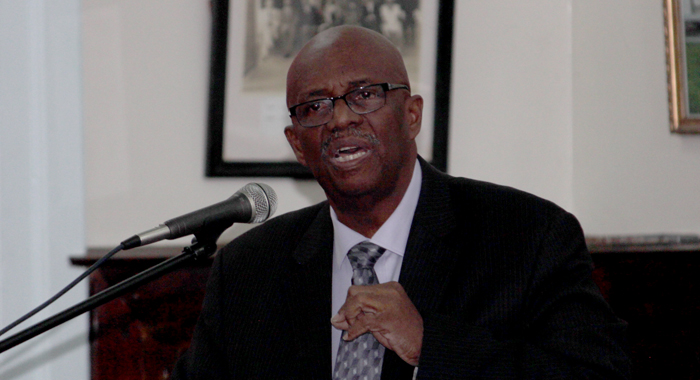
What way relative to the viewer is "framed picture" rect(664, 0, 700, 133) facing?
toward the camera

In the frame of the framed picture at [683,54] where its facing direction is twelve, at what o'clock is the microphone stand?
The microphone stand is roughly at 1 o'clock from the framed picture.

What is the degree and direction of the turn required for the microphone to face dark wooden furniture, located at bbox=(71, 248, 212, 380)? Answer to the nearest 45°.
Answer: approximately 90° to its left

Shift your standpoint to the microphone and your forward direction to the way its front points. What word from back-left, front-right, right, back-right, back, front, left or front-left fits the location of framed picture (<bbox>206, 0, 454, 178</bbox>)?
left

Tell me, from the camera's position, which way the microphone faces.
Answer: facing to the right of the viewer

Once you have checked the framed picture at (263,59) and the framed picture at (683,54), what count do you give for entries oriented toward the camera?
2

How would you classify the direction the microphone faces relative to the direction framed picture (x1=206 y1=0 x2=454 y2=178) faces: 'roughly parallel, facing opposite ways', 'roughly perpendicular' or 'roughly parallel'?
roughly perpendicular

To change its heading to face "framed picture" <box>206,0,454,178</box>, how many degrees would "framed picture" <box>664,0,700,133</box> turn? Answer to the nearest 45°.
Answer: approximately 45° to its right

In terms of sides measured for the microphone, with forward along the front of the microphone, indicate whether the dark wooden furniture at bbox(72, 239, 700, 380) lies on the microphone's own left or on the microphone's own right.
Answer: on the microphone's own left

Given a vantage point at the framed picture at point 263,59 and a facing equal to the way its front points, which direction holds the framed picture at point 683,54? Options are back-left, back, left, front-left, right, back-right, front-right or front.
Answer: left
